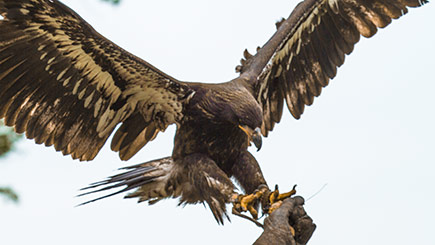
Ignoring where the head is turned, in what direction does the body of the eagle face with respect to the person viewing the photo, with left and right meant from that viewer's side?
facing the viewer and to the right of the viewer
